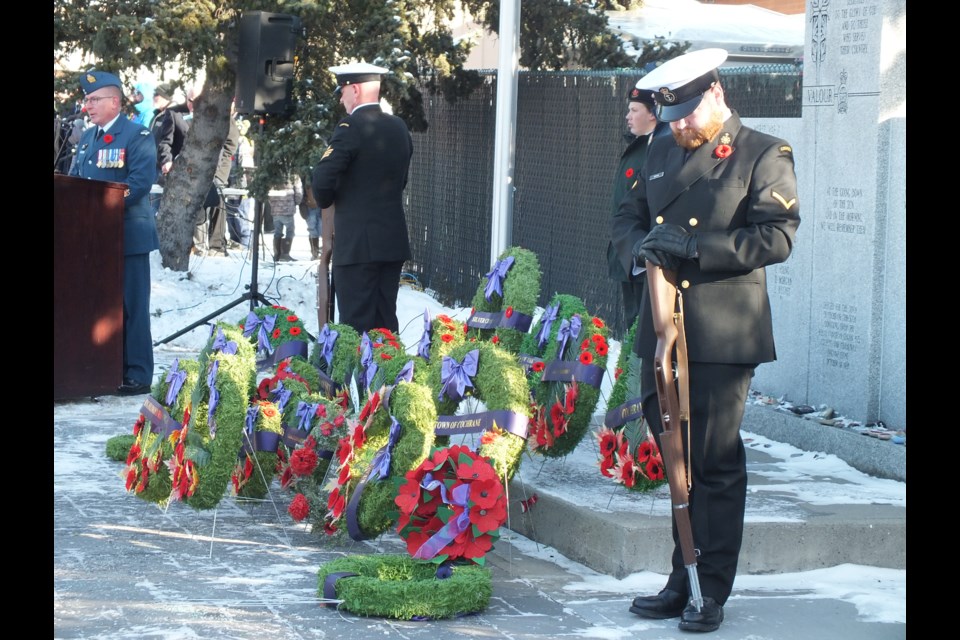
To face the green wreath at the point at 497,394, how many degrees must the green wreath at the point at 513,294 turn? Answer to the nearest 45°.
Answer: approximately 45° to its left

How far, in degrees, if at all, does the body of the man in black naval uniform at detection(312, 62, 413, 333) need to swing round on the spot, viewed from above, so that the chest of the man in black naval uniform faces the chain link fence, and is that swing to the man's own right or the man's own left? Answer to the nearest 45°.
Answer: approximately 45° to the man's own right

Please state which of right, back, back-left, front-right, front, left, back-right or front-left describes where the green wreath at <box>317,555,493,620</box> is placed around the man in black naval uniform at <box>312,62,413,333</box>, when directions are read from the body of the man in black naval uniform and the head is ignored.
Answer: back-left

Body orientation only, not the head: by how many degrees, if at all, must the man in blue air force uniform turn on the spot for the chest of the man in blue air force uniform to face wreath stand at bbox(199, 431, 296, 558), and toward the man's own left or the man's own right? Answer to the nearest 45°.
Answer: approximately 45° to the man's own left

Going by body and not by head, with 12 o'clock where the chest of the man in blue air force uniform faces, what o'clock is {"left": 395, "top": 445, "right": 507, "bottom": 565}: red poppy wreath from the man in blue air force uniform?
The red poppy wreath is roughly at 10 o'clock from the man in blue air force uniform.

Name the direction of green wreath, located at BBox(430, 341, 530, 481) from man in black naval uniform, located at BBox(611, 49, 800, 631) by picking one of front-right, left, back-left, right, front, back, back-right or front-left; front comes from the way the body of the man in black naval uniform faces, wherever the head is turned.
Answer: right

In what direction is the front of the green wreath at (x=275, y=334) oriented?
toward the camera

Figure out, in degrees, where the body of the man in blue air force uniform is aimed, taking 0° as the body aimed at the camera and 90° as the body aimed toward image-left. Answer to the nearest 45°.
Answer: approximately 45°

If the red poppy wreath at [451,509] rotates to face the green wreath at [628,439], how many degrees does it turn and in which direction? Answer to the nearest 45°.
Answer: approximately 135° to its left

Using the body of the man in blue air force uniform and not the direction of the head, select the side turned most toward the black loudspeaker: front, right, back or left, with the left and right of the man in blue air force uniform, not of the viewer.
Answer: back

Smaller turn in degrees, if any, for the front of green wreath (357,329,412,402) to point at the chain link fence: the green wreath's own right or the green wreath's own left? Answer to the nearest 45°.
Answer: approximately 135° to the green wreath's own right
